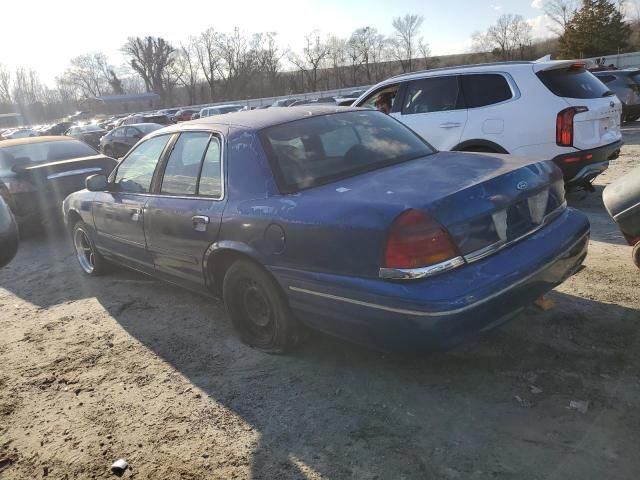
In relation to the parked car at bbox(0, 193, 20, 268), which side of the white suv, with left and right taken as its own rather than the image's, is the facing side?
left

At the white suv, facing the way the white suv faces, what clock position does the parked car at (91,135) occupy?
The parked car is roughly at 12 o'clock from the white suv.

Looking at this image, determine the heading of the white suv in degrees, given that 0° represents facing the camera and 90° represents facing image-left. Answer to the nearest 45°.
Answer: approximately 135°

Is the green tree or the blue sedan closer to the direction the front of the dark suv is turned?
the green tree

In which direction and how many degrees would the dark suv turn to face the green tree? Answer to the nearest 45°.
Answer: approximately 45° to its right

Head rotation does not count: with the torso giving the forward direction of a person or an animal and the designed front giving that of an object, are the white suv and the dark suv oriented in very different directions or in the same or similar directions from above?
same or similar directions

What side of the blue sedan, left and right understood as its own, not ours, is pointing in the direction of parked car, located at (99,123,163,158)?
front

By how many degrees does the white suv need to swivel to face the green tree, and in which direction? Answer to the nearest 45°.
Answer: approximately 45° to its right

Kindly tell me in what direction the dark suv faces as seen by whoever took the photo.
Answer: facing away from the viewer and to the left of the viewer

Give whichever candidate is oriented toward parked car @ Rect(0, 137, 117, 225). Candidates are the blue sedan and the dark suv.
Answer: the blue sedan

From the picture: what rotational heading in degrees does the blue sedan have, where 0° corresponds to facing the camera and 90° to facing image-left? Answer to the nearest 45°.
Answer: approximately 135°

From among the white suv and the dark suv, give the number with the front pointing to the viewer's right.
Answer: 0

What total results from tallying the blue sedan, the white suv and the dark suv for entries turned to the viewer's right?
0

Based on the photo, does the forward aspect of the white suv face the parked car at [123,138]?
yes

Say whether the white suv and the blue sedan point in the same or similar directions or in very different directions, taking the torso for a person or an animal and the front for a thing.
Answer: same or similar directions
